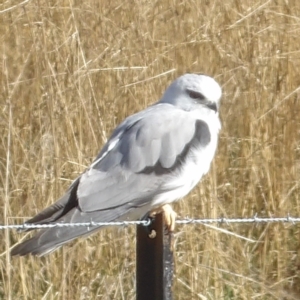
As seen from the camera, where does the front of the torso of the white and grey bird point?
to the viewer's right
